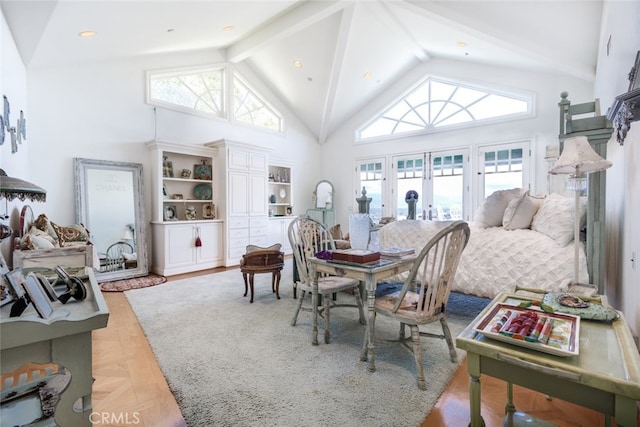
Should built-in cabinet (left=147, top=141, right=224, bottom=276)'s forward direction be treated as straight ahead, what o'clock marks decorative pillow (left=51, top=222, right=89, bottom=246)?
The decorative pillow is roughly at 3 o'clock from the built-in cabinet.

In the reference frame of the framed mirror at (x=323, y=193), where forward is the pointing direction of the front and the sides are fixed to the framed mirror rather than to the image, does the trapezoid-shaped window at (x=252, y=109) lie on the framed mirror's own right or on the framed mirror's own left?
on the framed mirror's own right

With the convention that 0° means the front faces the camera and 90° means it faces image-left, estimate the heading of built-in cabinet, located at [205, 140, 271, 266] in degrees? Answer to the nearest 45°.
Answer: approximately 315°

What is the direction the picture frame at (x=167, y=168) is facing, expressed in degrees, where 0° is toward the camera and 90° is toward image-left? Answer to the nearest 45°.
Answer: approximately 315°

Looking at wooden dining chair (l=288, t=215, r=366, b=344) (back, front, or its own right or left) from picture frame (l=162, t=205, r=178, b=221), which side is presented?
back

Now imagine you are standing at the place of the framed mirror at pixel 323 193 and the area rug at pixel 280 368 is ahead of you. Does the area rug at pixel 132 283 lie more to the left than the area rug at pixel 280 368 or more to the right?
right
